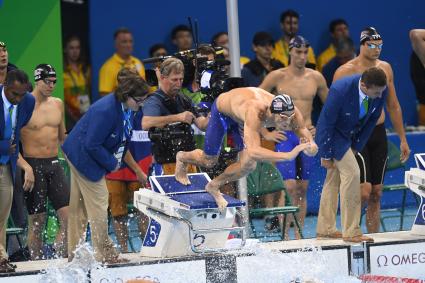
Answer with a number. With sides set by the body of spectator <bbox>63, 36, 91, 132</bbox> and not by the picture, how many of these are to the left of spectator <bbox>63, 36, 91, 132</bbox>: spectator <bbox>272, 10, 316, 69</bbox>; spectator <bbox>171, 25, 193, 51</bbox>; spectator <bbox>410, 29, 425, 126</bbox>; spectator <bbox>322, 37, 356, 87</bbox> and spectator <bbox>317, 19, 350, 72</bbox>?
5

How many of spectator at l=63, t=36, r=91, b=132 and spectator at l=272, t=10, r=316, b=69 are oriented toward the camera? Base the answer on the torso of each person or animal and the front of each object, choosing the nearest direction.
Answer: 2

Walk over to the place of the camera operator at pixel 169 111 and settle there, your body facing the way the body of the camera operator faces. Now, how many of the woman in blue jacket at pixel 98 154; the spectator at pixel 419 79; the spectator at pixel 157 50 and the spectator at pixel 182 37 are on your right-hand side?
1

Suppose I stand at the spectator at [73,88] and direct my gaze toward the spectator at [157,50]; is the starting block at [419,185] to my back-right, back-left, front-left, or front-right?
front-right

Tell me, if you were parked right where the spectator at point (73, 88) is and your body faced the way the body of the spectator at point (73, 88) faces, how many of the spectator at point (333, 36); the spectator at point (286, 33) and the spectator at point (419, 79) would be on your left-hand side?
3

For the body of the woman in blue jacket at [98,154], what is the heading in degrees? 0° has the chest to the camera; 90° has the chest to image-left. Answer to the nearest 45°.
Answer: approximately 315°

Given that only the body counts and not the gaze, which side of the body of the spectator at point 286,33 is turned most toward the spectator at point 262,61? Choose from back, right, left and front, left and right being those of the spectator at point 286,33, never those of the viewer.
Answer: front

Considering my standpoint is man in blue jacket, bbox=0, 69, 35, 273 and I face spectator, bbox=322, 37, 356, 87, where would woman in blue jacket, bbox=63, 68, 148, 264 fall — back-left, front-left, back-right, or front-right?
front-right

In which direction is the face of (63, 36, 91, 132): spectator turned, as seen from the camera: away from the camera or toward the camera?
toward the camera

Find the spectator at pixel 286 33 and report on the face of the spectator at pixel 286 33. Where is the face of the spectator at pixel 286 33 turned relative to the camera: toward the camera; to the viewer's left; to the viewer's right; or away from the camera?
toward the camera

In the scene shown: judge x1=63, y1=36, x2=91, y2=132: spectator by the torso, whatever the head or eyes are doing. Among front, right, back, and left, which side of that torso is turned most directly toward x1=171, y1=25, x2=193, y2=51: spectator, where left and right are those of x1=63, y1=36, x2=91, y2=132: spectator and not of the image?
left

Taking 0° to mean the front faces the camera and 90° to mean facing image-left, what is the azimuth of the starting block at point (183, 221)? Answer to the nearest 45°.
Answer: approximately 315°

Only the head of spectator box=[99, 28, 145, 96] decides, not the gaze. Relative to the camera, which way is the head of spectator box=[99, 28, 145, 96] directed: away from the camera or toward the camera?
toward the camera

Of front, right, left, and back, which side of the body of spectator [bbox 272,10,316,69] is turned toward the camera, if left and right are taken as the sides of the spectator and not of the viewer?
front

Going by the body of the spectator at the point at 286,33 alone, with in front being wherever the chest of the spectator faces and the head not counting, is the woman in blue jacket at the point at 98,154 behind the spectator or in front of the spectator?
in front
